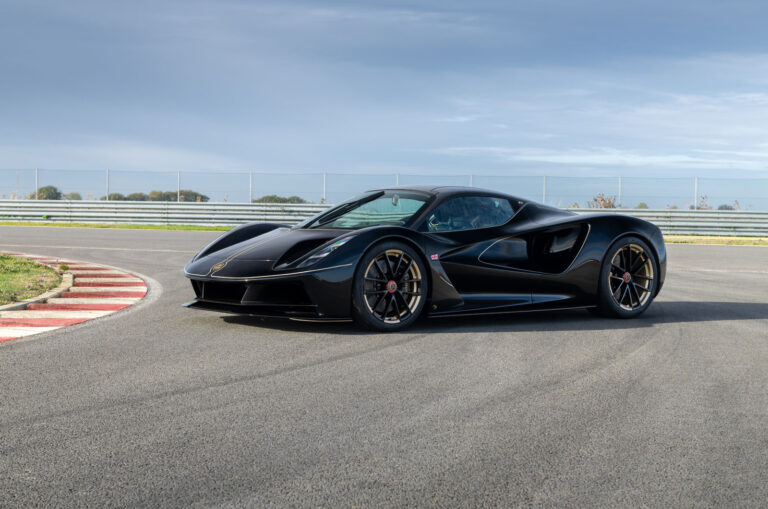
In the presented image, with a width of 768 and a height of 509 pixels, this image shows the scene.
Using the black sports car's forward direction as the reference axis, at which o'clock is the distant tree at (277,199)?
The distant tree is roughly at 4 o'clock from the black sports car.

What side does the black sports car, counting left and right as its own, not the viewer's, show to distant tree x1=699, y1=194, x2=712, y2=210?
back

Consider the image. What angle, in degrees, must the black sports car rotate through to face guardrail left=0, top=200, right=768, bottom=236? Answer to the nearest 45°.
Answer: approximately 135° to its right

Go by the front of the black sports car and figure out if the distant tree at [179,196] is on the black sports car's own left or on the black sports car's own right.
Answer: on the black sports car's own right

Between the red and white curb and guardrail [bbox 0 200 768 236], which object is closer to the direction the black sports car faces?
the red and white curb

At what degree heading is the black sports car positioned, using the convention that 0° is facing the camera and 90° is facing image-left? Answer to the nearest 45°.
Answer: approximately 45°

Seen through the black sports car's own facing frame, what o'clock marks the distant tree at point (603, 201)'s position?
The distant tree is roughly at 5 o'clock from the black sports car.

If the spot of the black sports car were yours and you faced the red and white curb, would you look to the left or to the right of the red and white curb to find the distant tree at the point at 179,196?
right

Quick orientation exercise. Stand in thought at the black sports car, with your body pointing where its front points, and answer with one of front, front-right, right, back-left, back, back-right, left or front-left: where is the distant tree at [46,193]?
right
